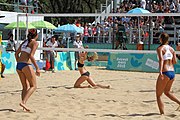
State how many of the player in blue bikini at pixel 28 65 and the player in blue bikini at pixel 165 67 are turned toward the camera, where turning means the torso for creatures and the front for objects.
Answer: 0

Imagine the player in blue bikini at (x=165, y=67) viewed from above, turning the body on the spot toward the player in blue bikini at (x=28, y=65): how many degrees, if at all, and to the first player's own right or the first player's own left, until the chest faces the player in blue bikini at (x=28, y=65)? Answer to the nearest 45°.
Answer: approximately 45° to the first player's own left

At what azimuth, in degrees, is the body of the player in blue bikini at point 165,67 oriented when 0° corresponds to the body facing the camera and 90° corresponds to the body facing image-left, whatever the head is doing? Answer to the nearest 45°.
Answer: approximately 135°
